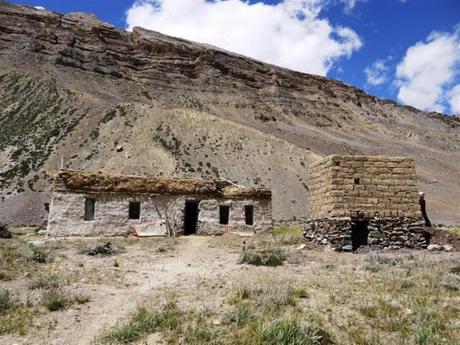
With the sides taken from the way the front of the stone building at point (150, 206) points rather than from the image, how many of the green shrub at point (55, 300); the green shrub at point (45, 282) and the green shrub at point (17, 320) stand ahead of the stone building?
3

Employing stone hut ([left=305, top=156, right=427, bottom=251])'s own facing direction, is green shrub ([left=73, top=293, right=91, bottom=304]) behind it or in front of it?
in front

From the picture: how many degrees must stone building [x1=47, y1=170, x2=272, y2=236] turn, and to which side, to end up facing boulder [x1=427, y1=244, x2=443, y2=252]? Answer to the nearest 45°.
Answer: approximately 45° to its left

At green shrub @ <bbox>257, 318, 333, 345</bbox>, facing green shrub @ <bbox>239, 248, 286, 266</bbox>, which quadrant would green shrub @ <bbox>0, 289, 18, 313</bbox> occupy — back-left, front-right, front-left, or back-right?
front-left

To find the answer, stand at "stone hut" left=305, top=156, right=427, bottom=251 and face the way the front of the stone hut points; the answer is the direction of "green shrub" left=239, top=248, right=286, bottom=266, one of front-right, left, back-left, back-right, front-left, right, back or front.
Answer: front-right

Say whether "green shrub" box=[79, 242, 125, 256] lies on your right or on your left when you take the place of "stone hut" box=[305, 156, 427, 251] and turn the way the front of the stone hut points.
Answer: on your right

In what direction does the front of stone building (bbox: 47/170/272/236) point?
toward the camera

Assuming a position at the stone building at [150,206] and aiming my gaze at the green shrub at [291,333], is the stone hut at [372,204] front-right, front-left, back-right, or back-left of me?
front-left

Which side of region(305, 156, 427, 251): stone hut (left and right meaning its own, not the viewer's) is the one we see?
front

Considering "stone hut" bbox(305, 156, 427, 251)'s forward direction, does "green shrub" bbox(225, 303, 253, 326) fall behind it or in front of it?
in front

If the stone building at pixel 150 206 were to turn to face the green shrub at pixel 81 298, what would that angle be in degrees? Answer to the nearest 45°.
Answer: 0° — it already faces it

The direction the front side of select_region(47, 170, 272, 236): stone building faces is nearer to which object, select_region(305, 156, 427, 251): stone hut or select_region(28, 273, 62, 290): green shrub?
the green shrub

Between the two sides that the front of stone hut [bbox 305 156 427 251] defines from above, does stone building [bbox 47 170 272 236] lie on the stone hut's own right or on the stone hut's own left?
on the stone hut's own right

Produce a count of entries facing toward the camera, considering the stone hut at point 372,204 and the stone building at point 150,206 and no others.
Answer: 2

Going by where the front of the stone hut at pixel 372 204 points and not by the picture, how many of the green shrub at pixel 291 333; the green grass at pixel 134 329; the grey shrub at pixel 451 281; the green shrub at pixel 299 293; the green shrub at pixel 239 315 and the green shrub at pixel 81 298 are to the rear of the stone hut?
0

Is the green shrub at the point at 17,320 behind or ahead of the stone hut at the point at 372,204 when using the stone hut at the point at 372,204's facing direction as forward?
ahead

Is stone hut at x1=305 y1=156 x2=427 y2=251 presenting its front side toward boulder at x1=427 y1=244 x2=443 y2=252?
no

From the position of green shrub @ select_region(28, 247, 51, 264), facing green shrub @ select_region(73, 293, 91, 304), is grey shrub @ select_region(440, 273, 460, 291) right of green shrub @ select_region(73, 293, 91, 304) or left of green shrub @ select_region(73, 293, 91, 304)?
left

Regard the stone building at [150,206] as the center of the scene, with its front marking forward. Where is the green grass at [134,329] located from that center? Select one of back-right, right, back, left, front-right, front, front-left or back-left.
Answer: front

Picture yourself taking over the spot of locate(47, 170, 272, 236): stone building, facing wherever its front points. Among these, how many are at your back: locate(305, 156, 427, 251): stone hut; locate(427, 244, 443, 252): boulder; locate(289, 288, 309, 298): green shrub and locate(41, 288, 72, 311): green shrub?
0
